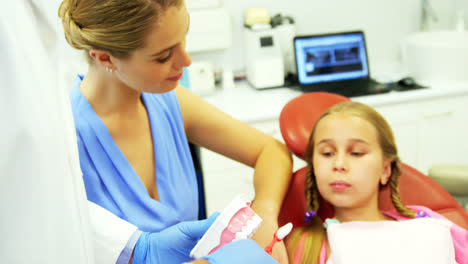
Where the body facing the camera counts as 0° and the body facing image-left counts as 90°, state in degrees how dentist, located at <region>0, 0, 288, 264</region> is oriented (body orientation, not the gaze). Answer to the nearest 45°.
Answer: approximately 270°

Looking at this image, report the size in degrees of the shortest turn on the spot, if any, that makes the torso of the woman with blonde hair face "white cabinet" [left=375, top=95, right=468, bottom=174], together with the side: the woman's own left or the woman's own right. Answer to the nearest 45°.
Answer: approximately 90° to the woman's own left

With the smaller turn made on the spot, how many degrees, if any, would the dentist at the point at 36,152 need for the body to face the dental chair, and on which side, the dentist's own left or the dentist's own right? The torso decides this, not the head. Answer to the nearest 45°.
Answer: approximately 45° to the dentist's own left
